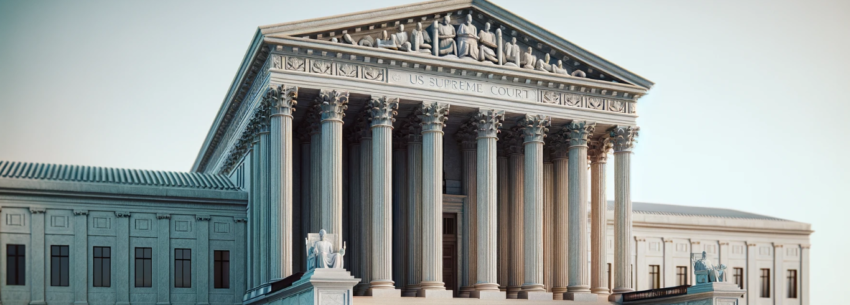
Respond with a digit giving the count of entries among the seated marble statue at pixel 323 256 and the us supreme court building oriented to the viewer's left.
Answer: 0

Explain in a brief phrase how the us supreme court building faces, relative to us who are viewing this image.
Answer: facing the viewer and to the right of the viewer

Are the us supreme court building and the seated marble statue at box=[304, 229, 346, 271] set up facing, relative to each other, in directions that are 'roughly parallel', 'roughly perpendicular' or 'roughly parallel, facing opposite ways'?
roughly parallel

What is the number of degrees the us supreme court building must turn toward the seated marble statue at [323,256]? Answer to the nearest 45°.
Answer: approximately 45° to its right

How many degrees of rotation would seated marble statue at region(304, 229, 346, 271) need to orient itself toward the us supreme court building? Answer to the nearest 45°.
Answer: approximately 135° to its left
